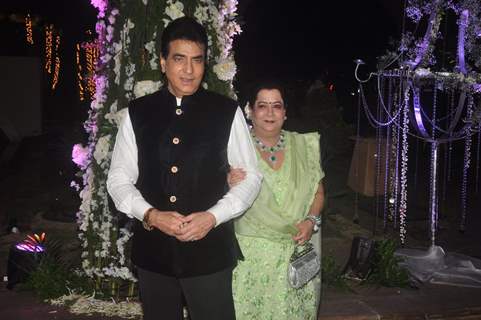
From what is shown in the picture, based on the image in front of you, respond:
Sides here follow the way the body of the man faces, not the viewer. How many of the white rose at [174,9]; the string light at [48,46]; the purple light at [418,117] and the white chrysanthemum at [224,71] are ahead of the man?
0

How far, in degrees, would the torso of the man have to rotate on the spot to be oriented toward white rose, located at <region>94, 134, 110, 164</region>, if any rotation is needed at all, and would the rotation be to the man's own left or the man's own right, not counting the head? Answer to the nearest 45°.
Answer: approximately 180°

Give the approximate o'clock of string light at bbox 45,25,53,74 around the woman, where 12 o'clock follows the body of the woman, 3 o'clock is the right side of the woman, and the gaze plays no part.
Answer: The string light is roughly at 5 o'clock from the woman.

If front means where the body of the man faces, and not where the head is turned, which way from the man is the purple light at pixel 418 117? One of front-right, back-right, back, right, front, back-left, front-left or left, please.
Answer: back-left

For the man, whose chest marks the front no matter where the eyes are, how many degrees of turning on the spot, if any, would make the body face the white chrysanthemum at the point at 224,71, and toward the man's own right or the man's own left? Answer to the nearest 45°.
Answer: approximately 180°

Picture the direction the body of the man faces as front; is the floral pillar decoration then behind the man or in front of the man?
behind

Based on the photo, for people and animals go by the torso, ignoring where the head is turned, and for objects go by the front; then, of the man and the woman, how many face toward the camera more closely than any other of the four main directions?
2

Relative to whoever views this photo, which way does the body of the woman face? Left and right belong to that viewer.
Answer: facing the viewer

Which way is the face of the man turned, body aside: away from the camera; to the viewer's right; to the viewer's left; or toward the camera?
toward the camera

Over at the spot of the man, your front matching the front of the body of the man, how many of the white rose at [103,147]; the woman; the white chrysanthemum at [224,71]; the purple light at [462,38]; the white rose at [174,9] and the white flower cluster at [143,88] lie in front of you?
0

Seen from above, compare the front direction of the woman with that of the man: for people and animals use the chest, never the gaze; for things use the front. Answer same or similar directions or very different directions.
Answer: same or similar directions

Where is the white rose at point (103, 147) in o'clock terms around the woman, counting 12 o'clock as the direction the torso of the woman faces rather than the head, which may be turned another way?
The white rose is roughly at 4 o'clock from the woman.

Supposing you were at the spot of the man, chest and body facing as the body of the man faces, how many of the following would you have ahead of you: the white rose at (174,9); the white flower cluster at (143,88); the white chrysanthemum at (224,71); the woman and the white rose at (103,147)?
0

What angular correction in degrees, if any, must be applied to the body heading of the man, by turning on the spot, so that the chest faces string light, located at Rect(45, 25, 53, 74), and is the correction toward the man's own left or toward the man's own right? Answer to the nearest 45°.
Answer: approximately 180°

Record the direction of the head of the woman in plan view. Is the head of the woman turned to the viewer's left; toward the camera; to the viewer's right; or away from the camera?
toward the camera

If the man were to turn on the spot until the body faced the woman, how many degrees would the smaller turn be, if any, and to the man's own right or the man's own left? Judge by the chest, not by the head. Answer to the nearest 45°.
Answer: approximately 135° to the man's own left

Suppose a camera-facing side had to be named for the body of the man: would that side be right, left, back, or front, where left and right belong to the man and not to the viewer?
front
